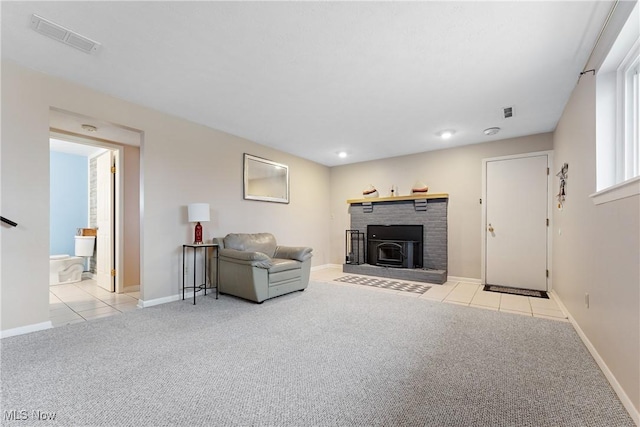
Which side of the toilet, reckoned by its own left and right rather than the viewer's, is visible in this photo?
left

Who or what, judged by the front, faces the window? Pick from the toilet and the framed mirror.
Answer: the framed mirror

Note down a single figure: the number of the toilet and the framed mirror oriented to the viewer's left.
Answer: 1

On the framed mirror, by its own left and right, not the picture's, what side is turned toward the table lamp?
right

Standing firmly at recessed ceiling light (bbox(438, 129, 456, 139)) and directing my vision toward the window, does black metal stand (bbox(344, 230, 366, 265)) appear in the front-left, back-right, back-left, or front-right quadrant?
back-right

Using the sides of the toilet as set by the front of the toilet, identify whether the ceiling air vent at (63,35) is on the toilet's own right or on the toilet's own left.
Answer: on the toilet's own left

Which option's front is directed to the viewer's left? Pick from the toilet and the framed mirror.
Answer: the toilet

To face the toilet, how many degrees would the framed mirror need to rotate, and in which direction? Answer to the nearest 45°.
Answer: approximately 135° to its right

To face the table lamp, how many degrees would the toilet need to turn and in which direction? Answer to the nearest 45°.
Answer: approximately 135° to its left

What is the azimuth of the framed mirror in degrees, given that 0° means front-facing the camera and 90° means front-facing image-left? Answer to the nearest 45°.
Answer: approximately 315°

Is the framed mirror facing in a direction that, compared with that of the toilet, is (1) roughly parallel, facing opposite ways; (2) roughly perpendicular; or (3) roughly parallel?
roughly perpendicular

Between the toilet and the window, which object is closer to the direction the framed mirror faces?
the window

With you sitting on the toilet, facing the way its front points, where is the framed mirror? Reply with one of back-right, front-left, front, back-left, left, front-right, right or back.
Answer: back-left
